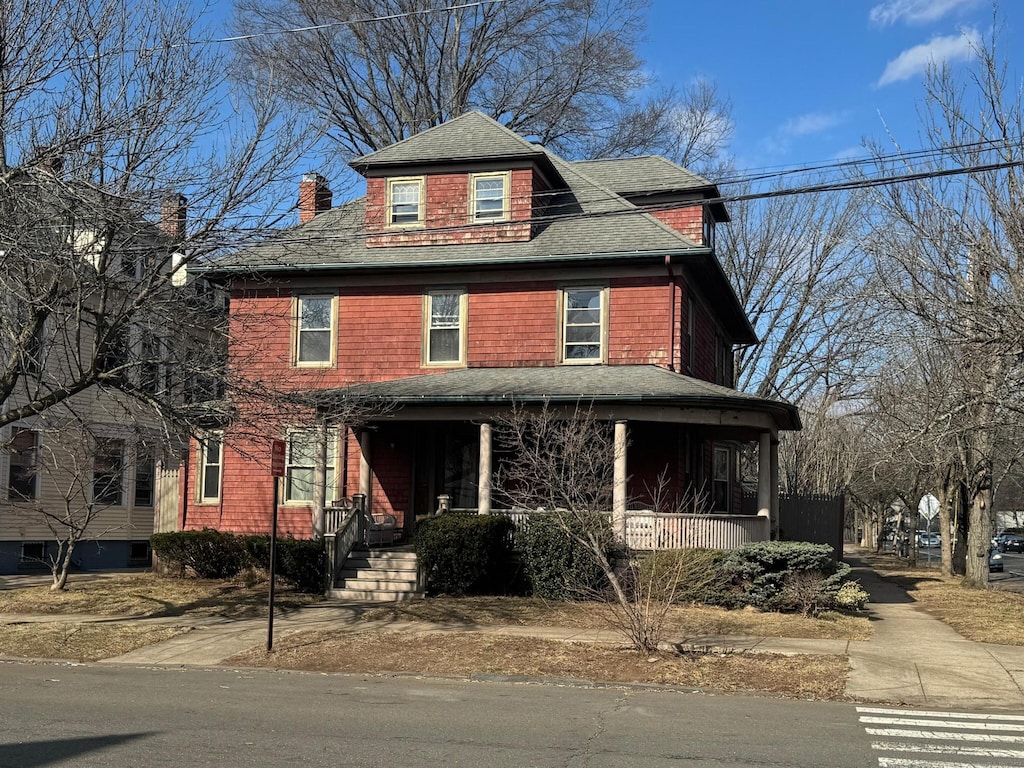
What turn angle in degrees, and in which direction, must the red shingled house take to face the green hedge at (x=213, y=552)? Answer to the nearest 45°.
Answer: approximately 90° to its right

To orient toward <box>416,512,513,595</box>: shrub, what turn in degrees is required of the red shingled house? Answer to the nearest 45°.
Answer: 0° — it already faces it

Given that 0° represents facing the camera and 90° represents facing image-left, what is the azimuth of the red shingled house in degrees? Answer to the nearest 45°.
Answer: approximately 0°

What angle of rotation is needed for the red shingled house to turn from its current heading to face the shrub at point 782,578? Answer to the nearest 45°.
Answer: approximately 45° to its left

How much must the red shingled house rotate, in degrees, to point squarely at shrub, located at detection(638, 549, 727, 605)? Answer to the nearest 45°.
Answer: approximately 45° to its left

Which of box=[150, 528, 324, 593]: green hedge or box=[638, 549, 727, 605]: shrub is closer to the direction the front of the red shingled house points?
the shrub
